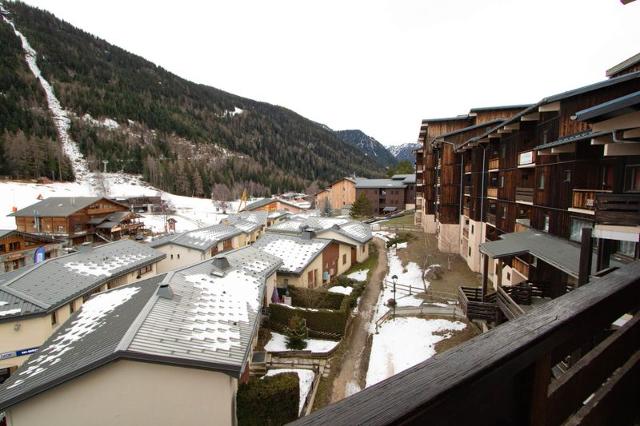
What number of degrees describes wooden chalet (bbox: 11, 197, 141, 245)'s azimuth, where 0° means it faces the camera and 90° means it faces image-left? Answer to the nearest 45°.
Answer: approximately 315°

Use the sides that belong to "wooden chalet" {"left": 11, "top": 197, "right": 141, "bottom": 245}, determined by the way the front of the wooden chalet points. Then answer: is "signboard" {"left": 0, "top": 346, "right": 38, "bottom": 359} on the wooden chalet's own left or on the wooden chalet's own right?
on the wooden chalet's own right

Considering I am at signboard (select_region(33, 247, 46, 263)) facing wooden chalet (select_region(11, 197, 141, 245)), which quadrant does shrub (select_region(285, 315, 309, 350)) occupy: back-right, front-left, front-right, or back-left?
back-right

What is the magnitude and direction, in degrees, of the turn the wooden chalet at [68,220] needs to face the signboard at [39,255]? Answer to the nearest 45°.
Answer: approximately 45° to its right
